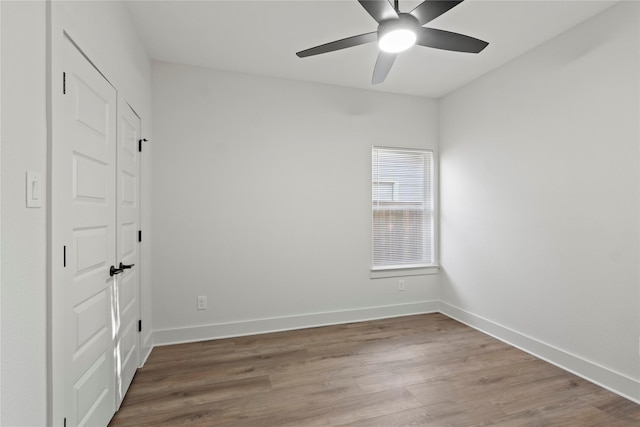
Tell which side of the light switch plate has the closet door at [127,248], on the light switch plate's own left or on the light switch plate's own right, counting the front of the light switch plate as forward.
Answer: on the light switch plate's own left

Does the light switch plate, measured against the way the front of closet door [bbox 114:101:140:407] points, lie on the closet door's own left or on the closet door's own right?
on the closet door's own right

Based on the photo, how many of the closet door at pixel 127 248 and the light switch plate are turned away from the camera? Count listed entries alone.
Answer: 0

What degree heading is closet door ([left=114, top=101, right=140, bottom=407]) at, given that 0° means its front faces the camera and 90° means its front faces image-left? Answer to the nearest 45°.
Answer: approximately 270°

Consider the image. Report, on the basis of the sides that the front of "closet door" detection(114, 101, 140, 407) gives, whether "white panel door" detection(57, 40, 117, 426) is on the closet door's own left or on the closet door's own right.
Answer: on the closet door's own right
